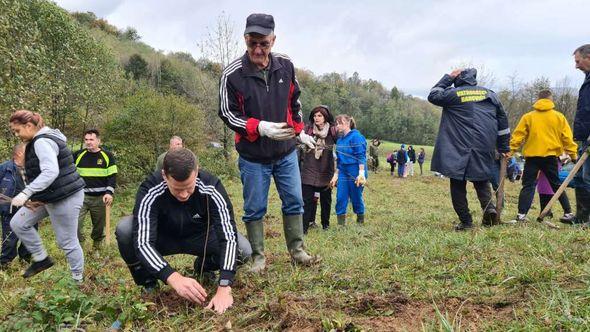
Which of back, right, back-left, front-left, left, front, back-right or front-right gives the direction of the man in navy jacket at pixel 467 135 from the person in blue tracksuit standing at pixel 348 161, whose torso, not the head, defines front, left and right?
left

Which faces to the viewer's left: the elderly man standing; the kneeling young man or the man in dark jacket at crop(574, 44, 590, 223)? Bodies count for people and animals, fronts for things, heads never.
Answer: the man in dark jacket

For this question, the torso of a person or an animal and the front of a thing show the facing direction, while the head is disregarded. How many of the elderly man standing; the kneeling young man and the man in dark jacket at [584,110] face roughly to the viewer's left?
1

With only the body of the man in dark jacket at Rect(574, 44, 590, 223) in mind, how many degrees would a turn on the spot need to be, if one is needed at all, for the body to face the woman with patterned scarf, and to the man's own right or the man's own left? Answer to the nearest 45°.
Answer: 0° — they already face them

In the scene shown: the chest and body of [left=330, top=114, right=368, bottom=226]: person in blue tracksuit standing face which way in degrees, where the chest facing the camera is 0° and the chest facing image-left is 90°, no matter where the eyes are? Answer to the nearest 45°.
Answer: approximately 45°

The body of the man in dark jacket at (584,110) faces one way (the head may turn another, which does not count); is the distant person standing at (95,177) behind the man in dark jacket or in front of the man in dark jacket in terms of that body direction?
in front

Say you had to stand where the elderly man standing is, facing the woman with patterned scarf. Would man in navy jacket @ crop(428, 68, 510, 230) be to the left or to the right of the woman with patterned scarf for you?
right

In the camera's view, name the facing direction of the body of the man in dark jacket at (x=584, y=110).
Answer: to the viewer's left

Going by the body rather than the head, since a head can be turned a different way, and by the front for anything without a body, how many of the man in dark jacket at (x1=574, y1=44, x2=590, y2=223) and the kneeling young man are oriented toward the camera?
1

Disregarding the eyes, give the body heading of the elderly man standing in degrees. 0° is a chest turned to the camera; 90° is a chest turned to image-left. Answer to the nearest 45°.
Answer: approximately 315°

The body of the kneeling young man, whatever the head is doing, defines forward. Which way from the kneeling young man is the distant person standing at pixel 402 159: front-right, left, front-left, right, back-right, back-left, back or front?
back-left

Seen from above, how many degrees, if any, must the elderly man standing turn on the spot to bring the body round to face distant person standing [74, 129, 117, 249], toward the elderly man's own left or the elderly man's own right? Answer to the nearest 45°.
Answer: approximately 180°

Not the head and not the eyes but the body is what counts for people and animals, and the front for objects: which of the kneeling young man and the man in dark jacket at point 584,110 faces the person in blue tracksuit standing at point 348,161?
the man in dark jacket

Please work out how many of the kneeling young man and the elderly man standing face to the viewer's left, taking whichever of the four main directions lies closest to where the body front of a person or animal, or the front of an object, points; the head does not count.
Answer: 0

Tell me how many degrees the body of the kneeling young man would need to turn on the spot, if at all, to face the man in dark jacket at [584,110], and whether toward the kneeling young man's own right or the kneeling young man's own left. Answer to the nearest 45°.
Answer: approximately 90° to the kneeling young man's own left

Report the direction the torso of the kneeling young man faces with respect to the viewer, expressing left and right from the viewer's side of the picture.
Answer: facing the viewer
